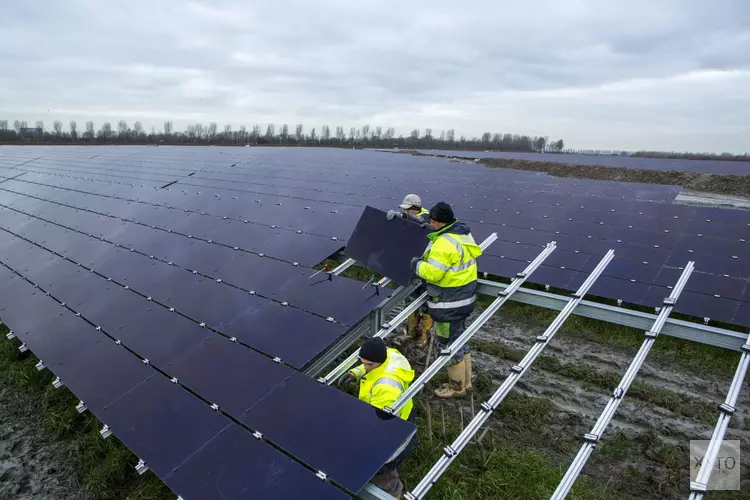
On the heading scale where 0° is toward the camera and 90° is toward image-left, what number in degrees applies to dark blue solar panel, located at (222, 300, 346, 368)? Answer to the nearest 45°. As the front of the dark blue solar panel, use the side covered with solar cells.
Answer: approximately 45°

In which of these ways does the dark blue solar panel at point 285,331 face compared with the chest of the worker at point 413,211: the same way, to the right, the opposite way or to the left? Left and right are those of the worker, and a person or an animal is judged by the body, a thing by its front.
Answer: the same way

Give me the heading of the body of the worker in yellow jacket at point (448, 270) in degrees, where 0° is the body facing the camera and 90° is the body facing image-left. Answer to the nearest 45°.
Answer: approximately 90°

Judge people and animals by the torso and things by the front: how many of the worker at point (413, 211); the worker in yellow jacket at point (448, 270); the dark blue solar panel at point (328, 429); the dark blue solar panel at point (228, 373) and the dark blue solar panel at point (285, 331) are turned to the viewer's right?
0

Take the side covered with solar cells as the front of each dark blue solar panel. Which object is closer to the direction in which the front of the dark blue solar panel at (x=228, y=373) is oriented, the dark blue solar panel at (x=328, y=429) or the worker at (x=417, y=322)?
the dark blue solar panel

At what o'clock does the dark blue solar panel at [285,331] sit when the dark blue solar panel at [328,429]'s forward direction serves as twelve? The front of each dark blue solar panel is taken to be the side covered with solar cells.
the dark blue solar panel at [285,331] is roughly at 4 o'clock from the dark blue solar panel at [328,429].

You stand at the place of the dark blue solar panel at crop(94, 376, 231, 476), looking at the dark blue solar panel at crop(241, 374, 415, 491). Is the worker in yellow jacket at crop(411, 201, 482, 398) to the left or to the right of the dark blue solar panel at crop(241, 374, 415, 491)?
left

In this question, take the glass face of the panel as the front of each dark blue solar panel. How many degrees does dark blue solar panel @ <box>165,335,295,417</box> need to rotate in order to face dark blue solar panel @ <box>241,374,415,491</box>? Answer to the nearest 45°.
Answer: approximately 90° to its left

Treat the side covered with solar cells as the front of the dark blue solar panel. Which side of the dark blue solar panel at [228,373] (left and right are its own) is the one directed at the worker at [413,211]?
back

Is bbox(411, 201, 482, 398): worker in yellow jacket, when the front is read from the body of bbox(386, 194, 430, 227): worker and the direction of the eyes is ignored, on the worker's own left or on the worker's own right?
on the worker's own left

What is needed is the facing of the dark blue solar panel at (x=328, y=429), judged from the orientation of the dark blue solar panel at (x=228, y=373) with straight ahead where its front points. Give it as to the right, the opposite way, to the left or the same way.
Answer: the same way

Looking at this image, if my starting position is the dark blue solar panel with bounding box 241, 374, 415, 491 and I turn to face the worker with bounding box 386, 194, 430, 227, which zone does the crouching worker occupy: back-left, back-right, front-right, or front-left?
front-right

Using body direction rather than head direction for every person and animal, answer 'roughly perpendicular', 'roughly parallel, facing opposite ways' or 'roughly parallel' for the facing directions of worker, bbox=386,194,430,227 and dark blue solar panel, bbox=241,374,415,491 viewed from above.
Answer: roughly parallel

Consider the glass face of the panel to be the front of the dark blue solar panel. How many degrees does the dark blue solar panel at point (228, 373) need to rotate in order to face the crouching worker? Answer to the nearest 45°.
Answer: approximately 90° to its left

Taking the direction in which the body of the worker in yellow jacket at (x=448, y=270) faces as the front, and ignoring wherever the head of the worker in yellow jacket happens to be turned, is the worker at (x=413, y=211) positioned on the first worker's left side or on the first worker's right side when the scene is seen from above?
on the first worker's right side
